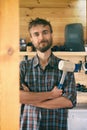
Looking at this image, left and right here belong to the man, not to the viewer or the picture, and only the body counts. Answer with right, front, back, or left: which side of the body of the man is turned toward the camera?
front
